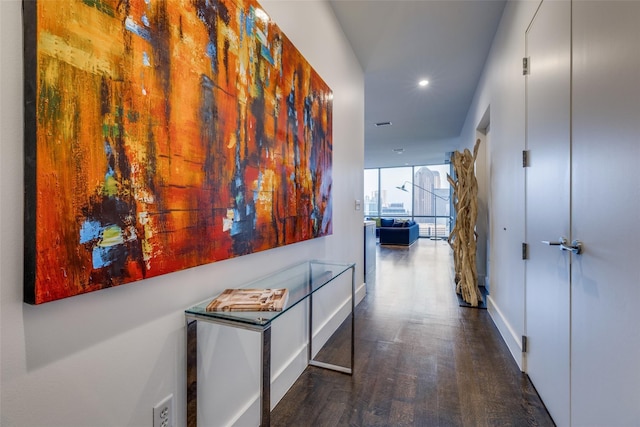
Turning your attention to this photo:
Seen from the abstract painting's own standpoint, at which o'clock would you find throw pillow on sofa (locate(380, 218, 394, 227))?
The throw pillow on sofa is roughly at 9 o'clock from the abstract painting.

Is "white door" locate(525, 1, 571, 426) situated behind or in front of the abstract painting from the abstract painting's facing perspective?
in front

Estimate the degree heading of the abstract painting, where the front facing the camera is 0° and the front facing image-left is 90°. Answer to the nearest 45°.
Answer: approximately 315°

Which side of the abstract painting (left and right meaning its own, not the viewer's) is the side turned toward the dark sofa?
left

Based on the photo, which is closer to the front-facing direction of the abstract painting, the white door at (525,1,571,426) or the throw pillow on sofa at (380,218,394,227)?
the white door

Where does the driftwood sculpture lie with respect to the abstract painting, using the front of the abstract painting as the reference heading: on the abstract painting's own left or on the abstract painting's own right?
on the abstract painting's own left

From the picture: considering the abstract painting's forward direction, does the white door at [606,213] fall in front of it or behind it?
in front
